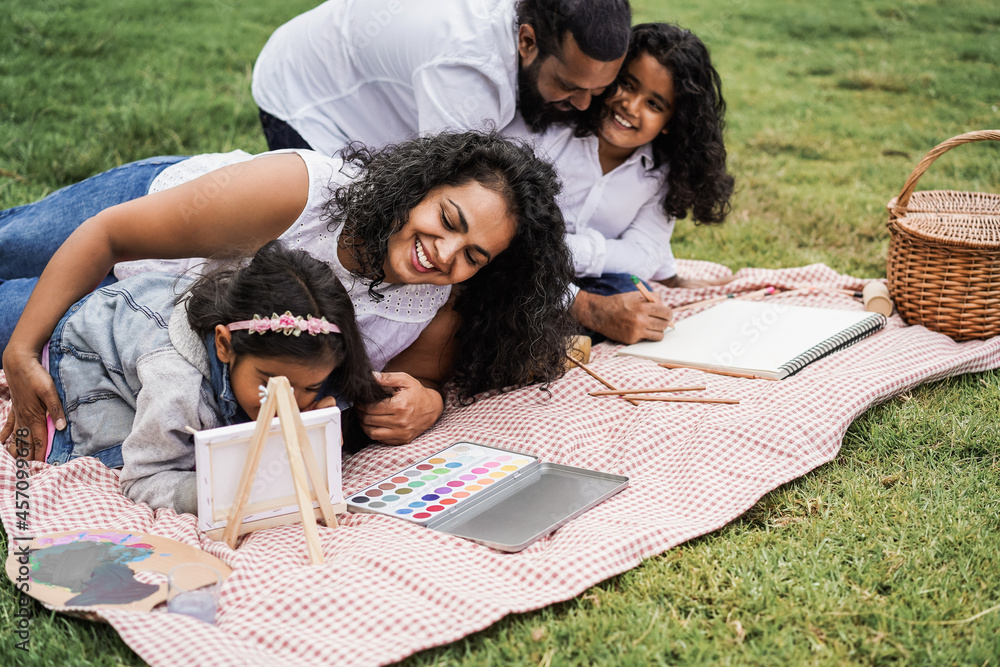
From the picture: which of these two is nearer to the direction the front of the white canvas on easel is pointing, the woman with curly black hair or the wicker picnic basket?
the woman with curly black hair

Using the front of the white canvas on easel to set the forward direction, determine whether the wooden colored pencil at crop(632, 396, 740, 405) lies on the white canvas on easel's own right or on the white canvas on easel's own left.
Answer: on the white canvas on easel's own right

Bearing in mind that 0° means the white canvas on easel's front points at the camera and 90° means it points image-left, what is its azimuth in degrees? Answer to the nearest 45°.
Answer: approximately 135°

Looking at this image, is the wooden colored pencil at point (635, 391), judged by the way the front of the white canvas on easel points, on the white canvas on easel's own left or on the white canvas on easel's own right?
on the white canvas on easel's own right

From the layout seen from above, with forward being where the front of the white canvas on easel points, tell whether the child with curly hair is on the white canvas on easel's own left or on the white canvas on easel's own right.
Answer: on the white canvas on easel's own right

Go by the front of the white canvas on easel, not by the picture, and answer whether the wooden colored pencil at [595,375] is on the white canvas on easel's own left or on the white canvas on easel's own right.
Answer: on the white canvas on easel's own right
